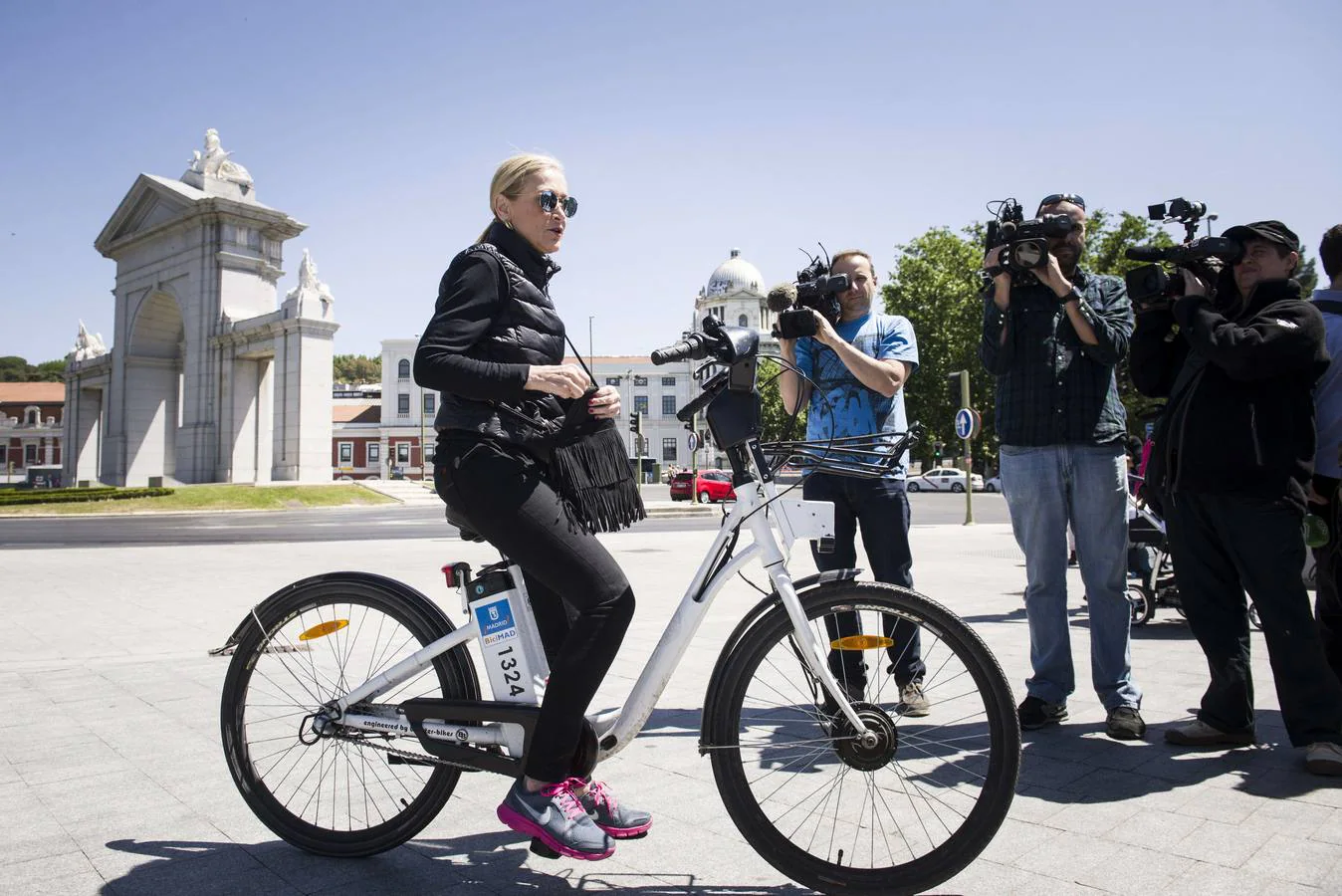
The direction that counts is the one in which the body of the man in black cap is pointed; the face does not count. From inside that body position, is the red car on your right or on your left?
on your right

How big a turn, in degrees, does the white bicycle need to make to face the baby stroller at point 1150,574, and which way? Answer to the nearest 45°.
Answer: approximately 45° to its left

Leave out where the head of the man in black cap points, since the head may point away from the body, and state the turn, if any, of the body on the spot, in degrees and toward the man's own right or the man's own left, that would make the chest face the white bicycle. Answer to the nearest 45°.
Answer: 0° — they already face it

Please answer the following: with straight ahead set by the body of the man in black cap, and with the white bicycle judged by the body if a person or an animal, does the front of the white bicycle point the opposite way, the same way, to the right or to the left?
the opposite way

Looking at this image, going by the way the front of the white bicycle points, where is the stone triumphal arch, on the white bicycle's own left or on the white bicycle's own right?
on the white bicycle's own left

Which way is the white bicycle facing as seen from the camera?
to the viewer's right

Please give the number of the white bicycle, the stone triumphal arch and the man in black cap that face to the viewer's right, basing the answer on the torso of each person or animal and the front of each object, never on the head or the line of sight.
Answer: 1

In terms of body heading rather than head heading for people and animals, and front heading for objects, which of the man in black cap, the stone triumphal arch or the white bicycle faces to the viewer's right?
the white bicycle

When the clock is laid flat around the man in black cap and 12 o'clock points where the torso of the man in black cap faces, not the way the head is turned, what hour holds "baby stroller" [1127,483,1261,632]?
The baby stroller is roughly at 4 o'clock from the man in black cap.

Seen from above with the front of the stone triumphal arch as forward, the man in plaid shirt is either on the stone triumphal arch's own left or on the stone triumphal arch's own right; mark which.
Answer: on the stone triumphal arch's own left

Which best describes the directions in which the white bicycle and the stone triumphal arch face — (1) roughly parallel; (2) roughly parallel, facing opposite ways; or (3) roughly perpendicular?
roughly perpendicular

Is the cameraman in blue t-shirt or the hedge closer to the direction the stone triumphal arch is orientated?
the hedge
